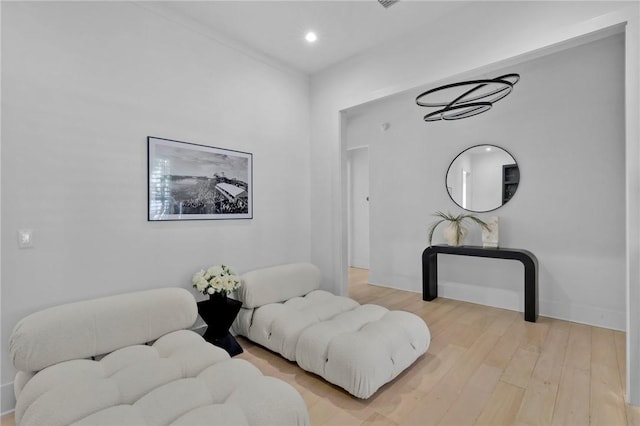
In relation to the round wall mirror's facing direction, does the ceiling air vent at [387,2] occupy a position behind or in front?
in front

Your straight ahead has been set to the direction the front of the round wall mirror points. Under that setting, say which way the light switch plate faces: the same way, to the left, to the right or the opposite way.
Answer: to the left

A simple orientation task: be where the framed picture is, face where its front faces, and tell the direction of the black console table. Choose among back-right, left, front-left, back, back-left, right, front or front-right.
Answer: front-left

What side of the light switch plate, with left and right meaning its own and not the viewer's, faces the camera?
front

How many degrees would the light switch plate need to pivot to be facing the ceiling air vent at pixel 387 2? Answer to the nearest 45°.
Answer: approximately 45° to its left

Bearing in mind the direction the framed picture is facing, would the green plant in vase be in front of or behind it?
in front

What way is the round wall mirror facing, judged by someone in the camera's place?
facing the viewer

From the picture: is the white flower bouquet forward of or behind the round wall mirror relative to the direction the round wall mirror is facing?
forward

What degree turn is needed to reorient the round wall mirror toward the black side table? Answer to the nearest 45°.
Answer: approximately 45° to its right

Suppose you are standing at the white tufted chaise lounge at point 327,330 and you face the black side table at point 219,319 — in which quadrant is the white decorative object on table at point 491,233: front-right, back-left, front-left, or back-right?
back-right
